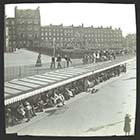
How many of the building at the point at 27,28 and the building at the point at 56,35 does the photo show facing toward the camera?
2

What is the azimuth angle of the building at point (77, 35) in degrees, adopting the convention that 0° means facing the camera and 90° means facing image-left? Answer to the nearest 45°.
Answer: approximately 0°

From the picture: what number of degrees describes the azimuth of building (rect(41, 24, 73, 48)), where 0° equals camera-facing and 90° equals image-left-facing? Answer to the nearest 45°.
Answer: approximately 0°

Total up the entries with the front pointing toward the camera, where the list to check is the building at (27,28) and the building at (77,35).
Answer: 2
